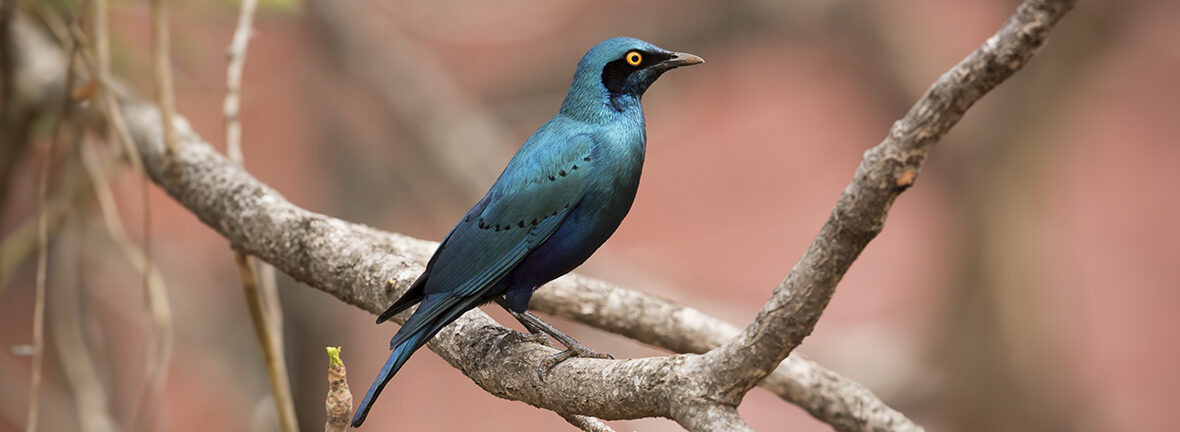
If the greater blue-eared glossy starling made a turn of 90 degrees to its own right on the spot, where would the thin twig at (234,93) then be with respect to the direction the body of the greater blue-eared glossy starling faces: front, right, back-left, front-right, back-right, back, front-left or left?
back-right

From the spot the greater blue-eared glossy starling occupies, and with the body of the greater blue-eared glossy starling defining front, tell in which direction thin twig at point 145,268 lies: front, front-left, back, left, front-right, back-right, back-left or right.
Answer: back-left

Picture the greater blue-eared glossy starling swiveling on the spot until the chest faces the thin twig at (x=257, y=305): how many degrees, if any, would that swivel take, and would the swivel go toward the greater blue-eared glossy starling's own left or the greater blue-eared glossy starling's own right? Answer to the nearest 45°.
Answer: approximately 135° to the greater blue-eared glossy starling's own left

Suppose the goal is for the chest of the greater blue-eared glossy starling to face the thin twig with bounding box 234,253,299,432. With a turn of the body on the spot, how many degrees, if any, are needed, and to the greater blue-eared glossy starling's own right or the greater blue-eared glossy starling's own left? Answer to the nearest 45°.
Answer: approximately 135° to the greater blue-eared glossy starling's own left

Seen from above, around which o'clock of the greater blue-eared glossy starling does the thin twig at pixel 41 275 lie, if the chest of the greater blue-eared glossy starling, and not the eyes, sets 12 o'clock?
The thin twig is roughly at 7 o'clock from the greater blue-eared glossy starling.

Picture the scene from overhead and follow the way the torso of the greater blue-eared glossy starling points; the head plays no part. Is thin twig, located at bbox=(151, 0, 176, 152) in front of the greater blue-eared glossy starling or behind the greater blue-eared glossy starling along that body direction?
behind

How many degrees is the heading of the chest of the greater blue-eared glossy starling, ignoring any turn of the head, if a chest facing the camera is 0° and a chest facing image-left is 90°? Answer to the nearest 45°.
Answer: approximately 270°

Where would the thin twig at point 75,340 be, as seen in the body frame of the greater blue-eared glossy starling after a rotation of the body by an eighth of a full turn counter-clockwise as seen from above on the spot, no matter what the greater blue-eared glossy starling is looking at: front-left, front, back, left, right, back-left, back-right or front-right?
left
